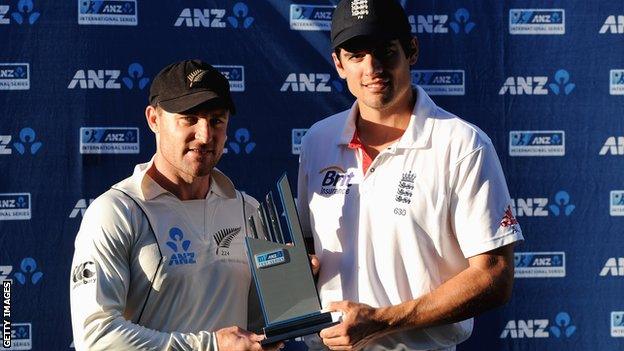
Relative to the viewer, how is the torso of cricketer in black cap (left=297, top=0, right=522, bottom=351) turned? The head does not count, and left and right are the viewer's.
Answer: facing the viewer and to the left of the viewer
